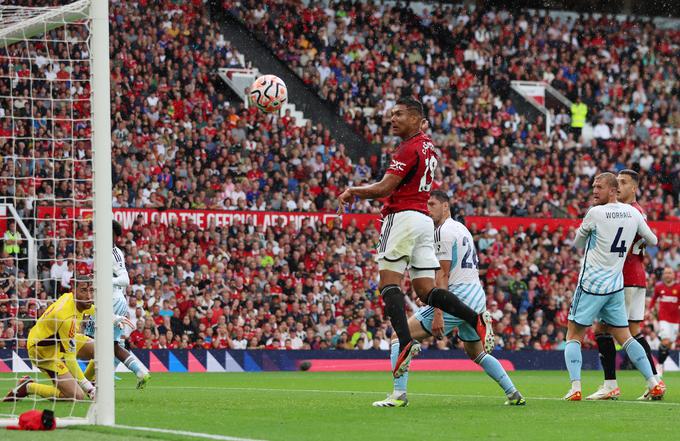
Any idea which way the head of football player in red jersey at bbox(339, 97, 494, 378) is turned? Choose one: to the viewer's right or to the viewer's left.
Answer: to the viewer's left

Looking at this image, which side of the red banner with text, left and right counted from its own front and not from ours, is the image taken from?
front

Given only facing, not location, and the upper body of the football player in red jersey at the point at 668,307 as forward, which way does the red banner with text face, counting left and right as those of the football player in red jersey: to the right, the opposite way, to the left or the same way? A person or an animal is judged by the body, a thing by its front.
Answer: the same way

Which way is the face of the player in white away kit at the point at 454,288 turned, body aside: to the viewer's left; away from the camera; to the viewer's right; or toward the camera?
to the viewer's left

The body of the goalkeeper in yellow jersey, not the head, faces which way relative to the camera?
to the viewer's right

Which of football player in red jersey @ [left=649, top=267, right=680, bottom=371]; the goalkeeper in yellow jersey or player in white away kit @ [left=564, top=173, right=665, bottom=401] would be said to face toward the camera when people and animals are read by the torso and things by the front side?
the football player in red jersey

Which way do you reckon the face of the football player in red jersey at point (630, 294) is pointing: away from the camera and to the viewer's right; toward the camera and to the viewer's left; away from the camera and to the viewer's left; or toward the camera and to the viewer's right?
toward the camera and to the viewer's left

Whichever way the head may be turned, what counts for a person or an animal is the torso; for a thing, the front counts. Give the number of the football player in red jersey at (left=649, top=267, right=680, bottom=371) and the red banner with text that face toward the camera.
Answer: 2

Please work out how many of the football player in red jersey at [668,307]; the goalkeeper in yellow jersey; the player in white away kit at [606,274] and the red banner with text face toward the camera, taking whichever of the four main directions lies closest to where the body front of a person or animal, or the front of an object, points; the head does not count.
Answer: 2

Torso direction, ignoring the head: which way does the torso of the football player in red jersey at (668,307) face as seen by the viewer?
toward the camera

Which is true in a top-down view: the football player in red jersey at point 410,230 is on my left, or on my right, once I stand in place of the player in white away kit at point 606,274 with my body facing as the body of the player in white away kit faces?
on my left

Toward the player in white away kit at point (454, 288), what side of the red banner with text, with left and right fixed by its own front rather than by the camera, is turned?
front

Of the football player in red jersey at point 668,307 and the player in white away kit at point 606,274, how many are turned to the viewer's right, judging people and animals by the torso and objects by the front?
0

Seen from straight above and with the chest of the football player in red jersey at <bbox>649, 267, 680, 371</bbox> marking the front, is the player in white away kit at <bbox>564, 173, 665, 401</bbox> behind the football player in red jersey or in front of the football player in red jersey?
in front

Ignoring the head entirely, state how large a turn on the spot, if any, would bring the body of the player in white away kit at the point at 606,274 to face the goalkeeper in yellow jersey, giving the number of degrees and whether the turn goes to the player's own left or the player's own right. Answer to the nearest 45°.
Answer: approximately 90° to the player's own left

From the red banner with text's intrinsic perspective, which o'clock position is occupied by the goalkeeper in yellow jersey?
The goalkeeper in yellow jersey is roughly at 12 o'clock from the red banner with text.

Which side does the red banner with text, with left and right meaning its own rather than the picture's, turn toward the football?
front
